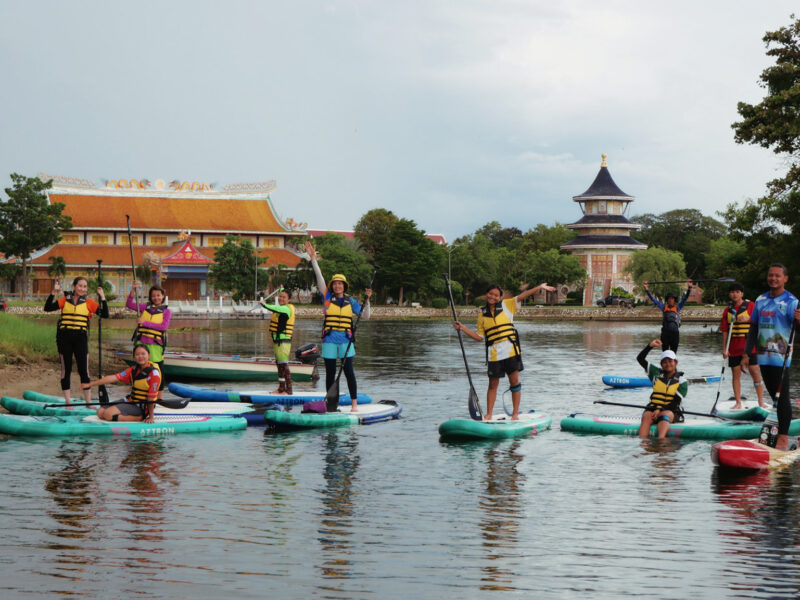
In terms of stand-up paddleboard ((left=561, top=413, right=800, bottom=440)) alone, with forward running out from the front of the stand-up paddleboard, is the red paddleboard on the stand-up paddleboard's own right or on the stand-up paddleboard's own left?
on the stand-up paddleboard's own left

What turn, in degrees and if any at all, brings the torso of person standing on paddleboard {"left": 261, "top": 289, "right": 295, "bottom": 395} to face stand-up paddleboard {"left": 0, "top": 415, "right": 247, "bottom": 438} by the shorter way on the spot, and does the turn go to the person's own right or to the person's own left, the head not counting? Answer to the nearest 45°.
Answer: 0° — they already face it

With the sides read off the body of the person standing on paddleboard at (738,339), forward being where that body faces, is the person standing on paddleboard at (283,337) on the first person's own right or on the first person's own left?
on the first person's own right

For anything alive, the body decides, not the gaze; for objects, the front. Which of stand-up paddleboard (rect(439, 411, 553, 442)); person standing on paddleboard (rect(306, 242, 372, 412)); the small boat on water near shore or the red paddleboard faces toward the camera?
the person standing on paddleboard

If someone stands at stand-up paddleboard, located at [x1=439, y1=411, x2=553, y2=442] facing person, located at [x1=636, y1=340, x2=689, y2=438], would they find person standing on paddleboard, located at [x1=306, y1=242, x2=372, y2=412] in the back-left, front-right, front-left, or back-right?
back-left

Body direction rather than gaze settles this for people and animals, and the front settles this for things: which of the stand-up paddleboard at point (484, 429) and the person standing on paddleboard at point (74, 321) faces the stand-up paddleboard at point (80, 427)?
the person standing on paddleboard

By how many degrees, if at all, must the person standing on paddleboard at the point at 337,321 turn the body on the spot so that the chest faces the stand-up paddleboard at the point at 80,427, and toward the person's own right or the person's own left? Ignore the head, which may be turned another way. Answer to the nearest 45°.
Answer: approximately 90° to the person's own right
